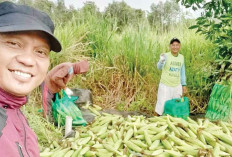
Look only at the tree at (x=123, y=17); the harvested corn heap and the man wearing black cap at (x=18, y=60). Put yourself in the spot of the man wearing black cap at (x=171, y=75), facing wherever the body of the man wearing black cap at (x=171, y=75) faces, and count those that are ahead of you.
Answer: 2

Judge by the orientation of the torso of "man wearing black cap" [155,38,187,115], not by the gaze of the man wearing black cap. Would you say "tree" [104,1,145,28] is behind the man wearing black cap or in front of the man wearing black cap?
behind

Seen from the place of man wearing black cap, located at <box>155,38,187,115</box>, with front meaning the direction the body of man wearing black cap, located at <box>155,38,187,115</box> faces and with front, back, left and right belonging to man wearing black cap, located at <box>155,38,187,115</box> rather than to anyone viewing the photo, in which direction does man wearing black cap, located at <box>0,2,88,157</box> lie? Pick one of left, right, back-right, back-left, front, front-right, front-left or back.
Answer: front

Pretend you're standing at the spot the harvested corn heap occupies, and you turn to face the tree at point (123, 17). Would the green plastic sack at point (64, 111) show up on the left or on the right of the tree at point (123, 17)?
left

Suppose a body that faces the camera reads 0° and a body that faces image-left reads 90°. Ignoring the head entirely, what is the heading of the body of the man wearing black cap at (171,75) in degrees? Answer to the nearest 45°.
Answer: approximately 0°

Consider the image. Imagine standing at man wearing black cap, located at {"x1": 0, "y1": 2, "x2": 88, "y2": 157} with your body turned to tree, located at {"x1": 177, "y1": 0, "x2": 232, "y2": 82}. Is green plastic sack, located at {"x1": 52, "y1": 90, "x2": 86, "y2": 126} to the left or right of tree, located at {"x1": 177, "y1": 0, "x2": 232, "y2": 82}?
left

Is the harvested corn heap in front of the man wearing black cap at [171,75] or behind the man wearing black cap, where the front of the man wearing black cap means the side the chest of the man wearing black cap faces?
in front

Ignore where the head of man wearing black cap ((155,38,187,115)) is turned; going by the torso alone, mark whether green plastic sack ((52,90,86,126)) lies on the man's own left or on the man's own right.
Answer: on the man's own right

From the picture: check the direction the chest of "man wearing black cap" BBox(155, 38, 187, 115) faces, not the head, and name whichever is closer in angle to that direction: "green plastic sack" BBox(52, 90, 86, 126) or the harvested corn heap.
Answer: the harvested corn heap

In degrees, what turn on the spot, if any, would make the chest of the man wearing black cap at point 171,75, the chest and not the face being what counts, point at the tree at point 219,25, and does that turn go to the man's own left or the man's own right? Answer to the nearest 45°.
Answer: approximately 45° to the man's own left
